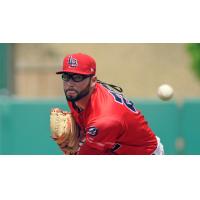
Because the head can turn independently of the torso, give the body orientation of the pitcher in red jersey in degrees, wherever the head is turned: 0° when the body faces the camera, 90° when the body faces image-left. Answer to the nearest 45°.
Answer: approximately 45°
